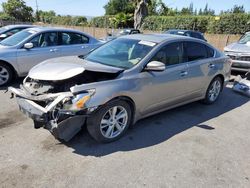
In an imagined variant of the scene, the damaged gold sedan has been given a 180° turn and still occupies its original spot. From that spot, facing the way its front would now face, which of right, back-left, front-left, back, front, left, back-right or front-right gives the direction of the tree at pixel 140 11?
front-left

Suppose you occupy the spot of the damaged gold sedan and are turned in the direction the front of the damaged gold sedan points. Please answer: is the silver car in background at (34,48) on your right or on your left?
on your right

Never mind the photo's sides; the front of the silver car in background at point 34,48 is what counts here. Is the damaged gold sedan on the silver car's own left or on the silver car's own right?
on the silver car's own left

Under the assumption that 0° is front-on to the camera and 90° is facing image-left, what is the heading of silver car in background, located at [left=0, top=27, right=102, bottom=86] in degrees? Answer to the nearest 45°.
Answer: approximately 45°

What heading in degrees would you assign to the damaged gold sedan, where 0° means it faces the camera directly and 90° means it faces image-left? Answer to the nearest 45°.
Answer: approximately 45°

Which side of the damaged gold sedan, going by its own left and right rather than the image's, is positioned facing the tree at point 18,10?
right

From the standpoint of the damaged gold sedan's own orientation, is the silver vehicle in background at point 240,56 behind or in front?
behind

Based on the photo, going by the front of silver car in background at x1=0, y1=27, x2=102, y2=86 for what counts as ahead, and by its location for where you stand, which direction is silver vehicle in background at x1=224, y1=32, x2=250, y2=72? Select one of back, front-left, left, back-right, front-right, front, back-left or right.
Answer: back-left

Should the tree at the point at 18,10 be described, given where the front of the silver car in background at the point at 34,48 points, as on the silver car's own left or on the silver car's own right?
on the silver car's own right
